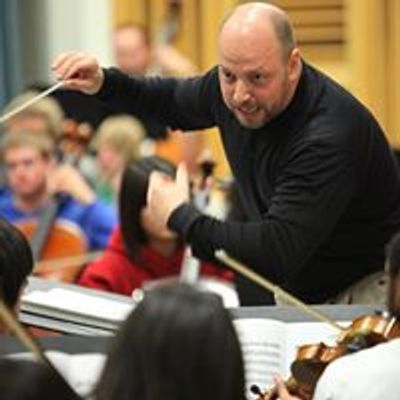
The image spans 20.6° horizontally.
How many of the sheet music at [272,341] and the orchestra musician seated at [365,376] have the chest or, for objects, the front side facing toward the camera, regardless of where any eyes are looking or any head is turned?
1

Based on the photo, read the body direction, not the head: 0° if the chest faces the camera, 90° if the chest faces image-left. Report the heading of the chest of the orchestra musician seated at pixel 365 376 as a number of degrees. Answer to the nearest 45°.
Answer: approximately 135°

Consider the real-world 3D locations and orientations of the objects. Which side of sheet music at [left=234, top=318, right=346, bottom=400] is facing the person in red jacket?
back

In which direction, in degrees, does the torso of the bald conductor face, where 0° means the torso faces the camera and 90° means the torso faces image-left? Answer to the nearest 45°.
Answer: approximately 45°

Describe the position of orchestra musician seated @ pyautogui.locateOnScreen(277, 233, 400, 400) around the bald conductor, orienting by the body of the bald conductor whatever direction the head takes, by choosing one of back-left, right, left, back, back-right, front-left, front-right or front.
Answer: front-left

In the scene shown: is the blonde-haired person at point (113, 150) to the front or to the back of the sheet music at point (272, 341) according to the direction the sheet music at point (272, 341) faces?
to the back

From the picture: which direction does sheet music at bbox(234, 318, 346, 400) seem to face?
toward the camera
